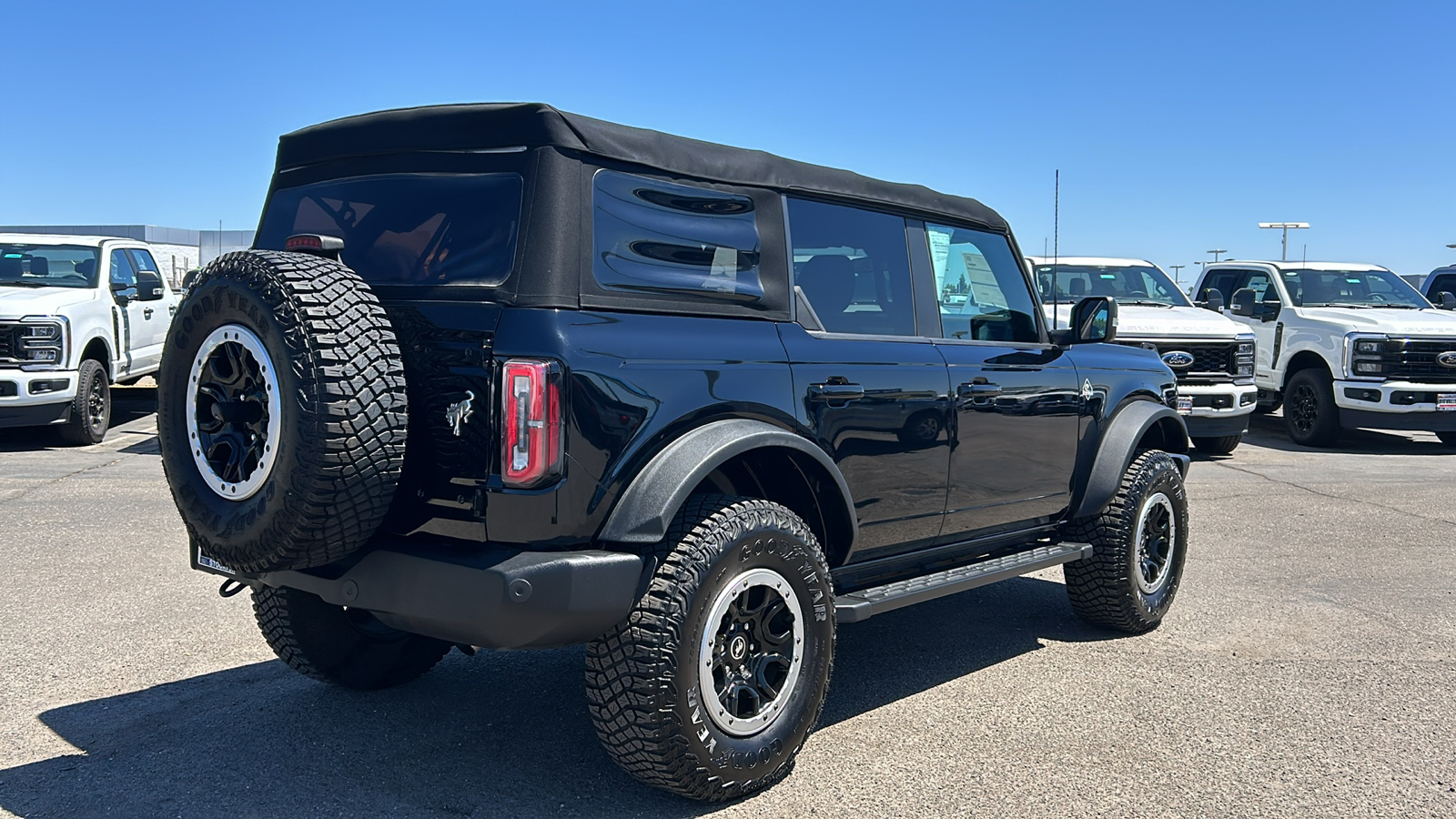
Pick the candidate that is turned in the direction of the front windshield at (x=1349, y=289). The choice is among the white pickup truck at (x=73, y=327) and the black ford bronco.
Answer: the black ford bronco

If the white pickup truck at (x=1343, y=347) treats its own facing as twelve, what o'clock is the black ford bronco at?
The black ford bronco is roughly at 2 o'clock from the white pickup truck.

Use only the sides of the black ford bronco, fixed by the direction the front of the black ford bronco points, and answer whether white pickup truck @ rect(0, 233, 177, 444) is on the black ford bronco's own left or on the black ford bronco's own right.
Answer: on the black ford bronco's own left

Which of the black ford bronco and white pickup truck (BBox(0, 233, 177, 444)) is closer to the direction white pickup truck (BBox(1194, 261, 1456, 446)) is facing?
the black ford bronco

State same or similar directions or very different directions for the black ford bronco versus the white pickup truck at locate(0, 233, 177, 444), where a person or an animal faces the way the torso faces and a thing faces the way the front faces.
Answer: very different directions

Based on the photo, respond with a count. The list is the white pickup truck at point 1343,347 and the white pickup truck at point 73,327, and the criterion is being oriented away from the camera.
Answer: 0

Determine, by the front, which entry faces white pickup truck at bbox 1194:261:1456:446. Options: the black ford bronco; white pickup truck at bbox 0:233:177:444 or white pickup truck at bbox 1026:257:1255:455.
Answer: the black ford bronco

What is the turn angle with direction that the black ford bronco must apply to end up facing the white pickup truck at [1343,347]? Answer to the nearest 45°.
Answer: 0° — it already faces it

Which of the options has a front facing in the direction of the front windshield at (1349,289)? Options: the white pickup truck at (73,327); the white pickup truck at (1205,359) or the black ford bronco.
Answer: the black ford bronco

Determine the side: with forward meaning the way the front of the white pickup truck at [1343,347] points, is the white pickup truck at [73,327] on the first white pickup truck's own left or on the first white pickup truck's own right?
on the first white pickup truck's own right

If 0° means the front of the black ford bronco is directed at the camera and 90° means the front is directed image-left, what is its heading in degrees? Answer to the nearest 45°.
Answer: approximately 225°

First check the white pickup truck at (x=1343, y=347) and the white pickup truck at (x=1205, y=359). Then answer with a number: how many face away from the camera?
0

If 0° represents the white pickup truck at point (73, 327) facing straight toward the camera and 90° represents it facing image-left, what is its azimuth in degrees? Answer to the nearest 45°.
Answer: approximately 45°

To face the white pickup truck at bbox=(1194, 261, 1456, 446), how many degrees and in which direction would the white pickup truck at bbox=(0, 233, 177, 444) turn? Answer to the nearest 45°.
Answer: approximately 135° to its left

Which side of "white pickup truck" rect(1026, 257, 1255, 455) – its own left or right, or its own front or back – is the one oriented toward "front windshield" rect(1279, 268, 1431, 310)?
left

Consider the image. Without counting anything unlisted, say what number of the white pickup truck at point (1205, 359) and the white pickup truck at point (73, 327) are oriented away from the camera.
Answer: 0
